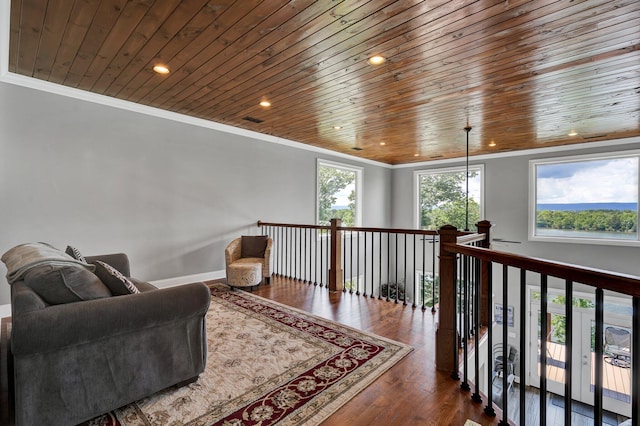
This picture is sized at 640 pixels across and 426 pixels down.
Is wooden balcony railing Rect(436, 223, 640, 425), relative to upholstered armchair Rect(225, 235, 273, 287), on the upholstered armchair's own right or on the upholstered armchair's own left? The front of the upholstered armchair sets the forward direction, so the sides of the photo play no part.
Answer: on the upholstered armchair's own left

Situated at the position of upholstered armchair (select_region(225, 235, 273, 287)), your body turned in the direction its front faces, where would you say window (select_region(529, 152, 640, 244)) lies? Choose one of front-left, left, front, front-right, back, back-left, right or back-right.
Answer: back-left

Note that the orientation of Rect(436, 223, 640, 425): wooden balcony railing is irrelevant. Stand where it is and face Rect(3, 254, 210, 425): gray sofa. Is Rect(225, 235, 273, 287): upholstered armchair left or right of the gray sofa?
right

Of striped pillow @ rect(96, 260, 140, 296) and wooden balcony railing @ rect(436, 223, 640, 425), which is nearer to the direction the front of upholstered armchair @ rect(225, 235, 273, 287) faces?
the striped pillow

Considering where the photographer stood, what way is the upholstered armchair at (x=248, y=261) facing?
facing the viewer and to the left of the viewer

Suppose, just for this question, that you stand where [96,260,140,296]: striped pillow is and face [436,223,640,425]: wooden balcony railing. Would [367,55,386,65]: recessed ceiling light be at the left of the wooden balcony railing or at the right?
left

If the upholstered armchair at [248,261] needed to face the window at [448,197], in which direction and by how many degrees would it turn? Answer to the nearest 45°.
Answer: approximately 135° to its left

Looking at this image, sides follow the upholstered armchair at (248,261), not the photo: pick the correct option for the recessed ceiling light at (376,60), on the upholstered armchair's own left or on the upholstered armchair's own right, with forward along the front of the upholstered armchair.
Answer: on the upholstered armchair's own left

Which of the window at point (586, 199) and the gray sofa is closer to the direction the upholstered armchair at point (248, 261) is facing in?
the gray sofa

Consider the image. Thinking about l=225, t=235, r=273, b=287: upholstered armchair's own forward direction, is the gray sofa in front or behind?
in front
